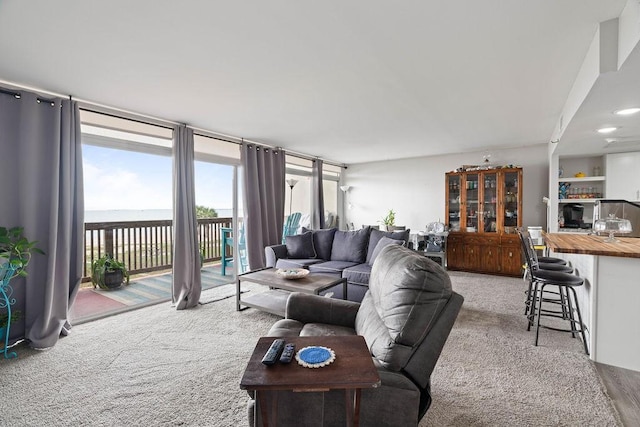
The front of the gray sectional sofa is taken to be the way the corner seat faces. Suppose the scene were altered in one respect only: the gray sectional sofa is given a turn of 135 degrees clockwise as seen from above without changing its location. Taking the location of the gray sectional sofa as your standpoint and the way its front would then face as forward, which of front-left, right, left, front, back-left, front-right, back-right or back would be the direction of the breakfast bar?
back-right

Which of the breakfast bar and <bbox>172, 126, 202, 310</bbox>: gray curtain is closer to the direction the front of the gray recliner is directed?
the gray curtain

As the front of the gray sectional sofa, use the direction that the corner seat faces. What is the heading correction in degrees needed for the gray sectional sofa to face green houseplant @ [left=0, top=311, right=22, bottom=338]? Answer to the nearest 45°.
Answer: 0° — it already faces it

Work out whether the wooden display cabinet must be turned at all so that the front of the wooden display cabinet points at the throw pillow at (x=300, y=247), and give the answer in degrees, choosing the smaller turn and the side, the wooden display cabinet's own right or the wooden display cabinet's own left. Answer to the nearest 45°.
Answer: approximately 45° to the wooden display cabinet's own right

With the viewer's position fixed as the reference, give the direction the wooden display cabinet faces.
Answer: facing the viewer

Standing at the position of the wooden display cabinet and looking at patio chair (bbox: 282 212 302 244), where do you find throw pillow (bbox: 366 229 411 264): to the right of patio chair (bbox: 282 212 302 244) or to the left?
left

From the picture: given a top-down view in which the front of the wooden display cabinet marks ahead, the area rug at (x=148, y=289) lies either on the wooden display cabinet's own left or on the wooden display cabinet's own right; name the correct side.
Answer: on the wooden display cabinet's own right

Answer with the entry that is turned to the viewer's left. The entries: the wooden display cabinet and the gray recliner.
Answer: the gray recliner

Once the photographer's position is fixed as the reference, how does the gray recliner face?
facing to the left of the viewer

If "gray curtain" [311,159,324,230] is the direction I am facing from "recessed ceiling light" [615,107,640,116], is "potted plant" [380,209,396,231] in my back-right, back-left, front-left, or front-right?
front-right

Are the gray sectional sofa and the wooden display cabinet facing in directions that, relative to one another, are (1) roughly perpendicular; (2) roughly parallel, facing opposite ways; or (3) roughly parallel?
roughly parallel

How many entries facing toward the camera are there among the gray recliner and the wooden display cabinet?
1

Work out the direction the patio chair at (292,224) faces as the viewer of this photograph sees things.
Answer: facing the viewer and to the left of the viewer

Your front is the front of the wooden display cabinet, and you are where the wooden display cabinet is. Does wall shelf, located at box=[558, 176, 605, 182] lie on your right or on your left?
on your left

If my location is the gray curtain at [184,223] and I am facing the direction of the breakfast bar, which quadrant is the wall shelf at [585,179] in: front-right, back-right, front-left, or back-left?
front-left
